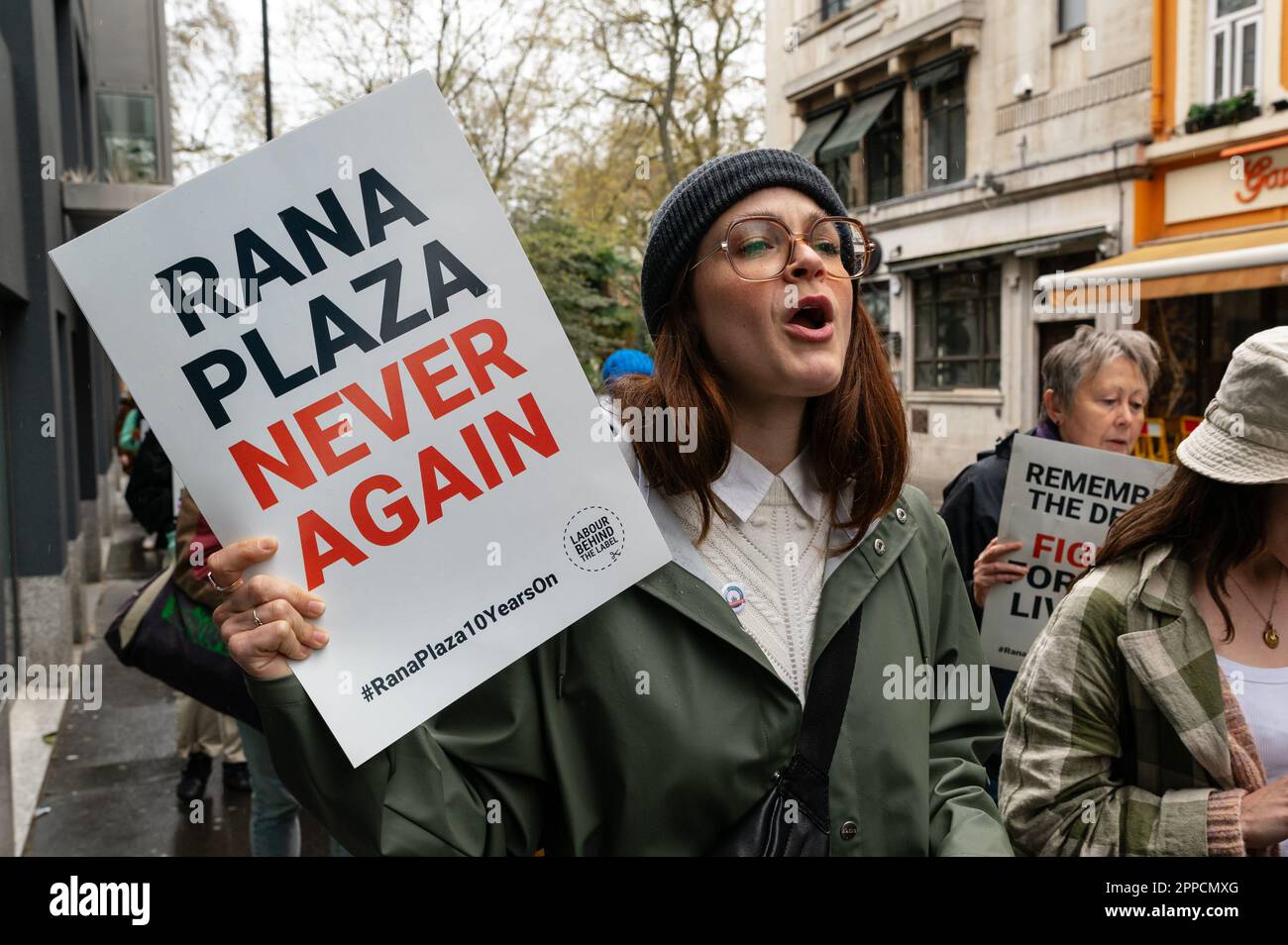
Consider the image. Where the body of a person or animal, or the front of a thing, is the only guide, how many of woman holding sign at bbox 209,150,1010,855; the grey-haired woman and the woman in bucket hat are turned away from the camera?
0

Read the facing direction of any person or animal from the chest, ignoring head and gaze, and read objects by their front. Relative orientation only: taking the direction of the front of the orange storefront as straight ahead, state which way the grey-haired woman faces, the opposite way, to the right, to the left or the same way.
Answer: to the left

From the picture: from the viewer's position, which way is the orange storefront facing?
facing the viewer and to the left of the viewer

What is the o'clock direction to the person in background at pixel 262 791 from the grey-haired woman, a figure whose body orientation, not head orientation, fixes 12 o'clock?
The person in background is roughly at 4 o'clock from the grey-haired woman.

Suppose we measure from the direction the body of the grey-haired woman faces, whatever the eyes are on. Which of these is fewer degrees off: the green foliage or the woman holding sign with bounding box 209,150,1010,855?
the woman holding sign

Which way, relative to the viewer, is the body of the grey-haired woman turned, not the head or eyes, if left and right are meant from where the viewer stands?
facing the viewer and to the right of the viewer

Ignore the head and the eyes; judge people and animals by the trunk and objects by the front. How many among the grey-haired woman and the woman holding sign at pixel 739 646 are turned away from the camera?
0

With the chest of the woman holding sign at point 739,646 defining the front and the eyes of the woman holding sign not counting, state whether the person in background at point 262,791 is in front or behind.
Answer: behind

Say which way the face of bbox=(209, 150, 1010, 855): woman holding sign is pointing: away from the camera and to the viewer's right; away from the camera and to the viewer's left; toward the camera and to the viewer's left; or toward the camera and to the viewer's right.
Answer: toward the camera and to the viewer's right

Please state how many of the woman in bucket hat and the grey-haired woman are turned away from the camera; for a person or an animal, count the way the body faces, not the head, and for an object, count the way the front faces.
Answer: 0
